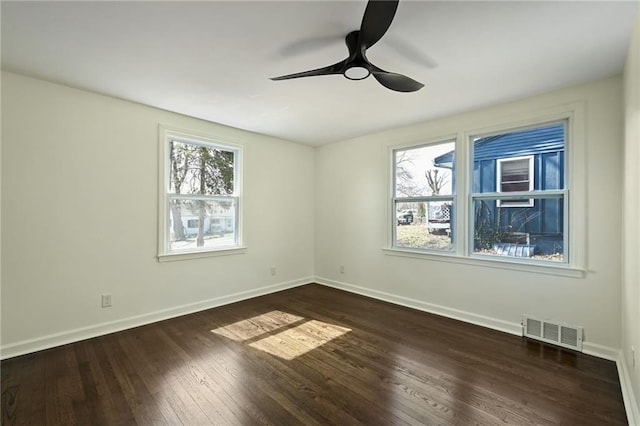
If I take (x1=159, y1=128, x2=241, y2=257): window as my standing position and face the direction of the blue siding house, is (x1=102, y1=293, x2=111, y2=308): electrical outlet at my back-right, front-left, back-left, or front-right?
back-right

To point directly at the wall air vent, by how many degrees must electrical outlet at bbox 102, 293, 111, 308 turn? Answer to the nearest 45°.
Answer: approximately 45° to its left

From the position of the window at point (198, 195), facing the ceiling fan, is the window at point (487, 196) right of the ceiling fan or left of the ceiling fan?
left

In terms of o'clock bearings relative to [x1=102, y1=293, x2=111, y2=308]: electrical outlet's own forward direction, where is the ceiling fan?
The ceiling fan is roughly at 11 o'clock from the electrical outlet.

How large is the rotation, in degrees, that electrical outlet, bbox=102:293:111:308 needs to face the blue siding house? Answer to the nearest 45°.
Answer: approximately 45° to its left
